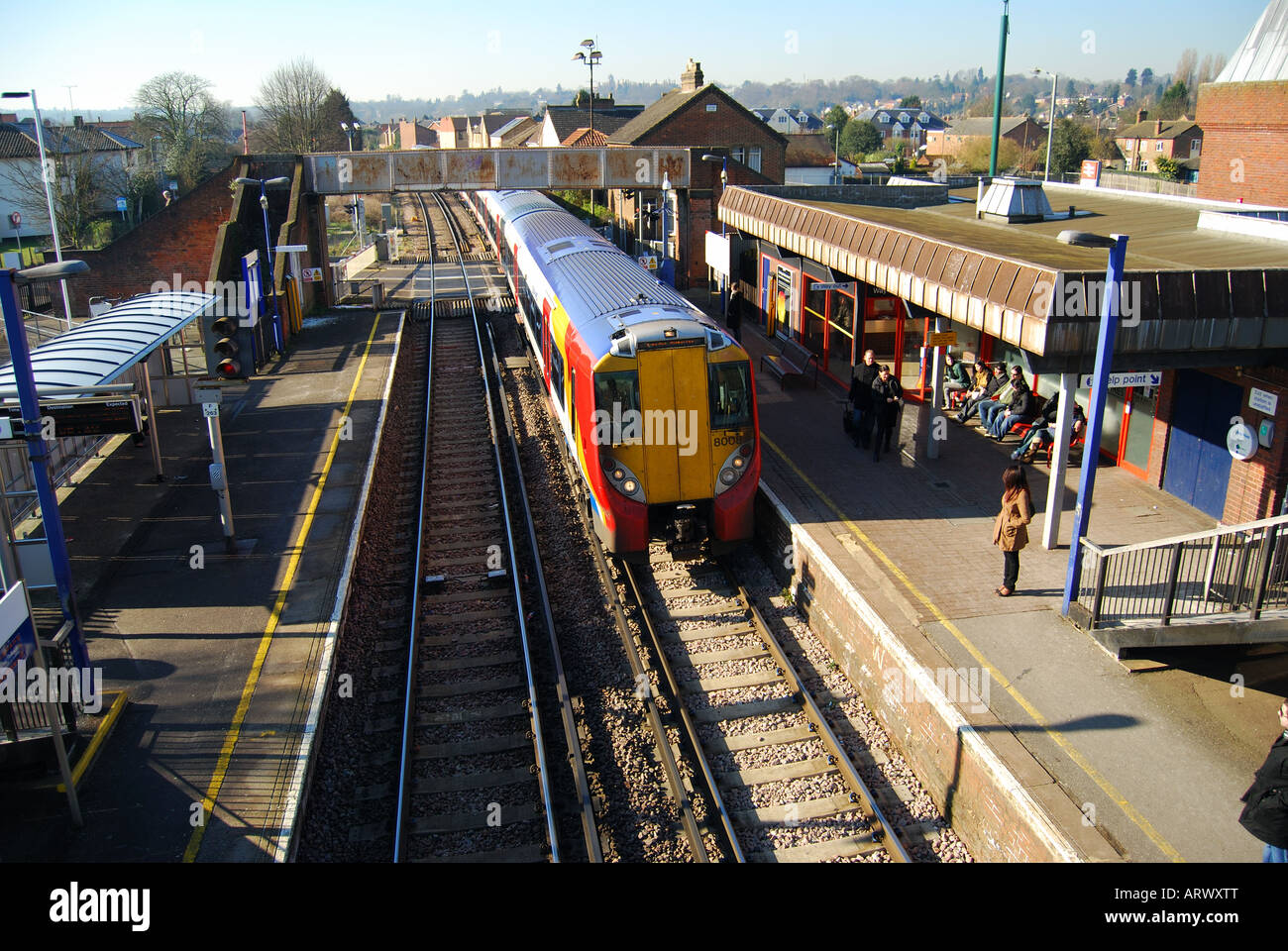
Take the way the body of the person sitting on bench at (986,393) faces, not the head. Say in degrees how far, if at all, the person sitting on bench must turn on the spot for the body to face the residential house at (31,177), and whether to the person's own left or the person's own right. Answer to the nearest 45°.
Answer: approximately 90° to the person's own right

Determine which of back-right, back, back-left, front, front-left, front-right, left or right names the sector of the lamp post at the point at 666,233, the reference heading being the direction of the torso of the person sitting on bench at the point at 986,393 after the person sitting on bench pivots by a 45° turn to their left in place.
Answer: back-right

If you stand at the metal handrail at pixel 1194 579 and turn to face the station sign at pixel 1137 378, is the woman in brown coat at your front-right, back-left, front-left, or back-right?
front-left

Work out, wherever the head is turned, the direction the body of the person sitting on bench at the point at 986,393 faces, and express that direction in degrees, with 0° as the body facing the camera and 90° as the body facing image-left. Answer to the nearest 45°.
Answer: approximately 45°

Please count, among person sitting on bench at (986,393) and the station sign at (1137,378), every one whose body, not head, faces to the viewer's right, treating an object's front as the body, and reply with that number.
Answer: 0

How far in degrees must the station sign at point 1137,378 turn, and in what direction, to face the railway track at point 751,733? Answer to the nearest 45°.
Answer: approximately 45° to its right

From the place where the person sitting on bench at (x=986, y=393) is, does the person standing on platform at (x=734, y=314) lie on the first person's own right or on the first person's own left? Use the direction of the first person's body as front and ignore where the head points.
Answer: on the first person's own right

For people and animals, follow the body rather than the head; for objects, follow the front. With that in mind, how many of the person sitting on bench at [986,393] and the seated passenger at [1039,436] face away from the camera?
0

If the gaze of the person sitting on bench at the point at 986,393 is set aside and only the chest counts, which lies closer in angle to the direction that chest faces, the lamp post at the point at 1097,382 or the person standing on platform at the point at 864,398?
the person standing on platform

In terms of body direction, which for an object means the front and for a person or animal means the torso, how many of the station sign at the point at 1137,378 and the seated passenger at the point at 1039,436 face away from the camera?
0

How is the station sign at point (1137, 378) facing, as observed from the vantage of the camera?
facing the viewer

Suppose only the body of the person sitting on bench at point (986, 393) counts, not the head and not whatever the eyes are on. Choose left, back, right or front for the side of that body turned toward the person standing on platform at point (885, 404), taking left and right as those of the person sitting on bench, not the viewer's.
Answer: front

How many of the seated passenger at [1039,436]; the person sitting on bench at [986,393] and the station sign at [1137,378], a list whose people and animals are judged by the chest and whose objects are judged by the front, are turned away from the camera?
0

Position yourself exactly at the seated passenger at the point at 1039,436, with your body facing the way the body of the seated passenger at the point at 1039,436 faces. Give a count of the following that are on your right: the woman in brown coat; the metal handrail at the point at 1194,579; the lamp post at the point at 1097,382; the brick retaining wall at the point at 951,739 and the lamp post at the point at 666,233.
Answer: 1

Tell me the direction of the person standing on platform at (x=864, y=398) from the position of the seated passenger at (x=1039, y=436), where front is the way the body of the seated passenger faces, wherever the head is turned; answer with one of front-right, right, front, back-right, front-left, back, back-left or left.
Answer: front-right

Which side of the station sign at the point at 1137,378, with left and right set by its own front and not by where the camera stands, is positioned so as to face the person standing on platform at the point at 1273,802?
front

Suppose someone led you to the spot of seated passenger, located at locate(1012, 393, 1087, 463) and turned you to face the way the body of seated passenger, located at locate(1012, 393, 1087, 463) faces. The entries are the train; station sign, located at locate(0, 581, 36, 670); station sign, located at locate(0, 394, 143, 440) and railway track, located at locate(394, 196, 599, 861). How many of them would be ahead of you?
4

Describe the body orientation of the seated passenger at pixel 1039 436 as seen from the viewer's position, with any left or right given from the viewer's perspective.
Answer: facing the viewer and to the left of the viewer
